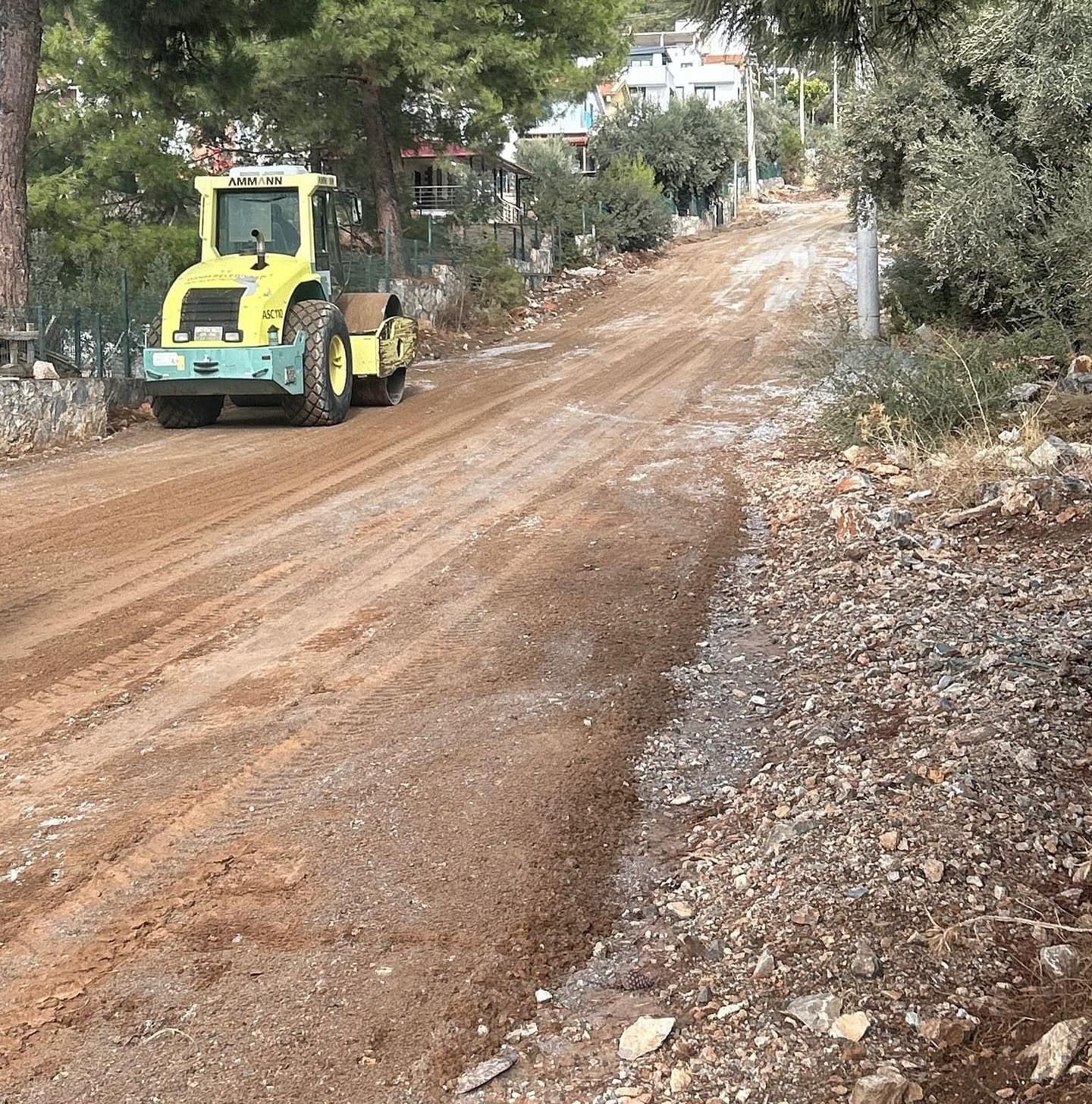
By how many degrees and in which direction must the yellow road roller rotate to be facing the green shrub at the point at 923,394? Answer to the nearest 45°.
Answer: approximately 90° to its right

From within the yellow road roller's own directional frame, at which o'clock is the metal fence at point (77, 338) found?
The metal fence is roughly at 8 o'clock from the yellow road roller.

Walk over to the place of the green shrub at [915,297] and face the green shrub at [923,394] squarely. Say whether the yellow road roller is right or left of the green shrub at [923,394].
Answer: right

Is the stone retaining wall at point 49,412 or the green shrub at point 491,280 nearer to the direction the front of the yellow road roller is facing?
the green shrub

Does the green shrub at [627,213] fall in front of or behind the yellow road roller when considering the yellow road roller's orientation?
in front

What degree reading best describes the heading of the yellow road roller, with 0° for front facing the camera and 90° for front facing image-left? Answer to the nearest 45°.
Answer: approximately 225°

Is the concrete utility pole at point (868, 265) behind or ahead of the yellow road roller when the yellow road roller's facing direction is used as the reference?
ahead

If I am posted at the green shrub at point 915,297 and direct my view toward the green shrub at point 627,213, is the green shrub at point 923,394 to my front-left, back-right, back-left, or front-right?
back-left
